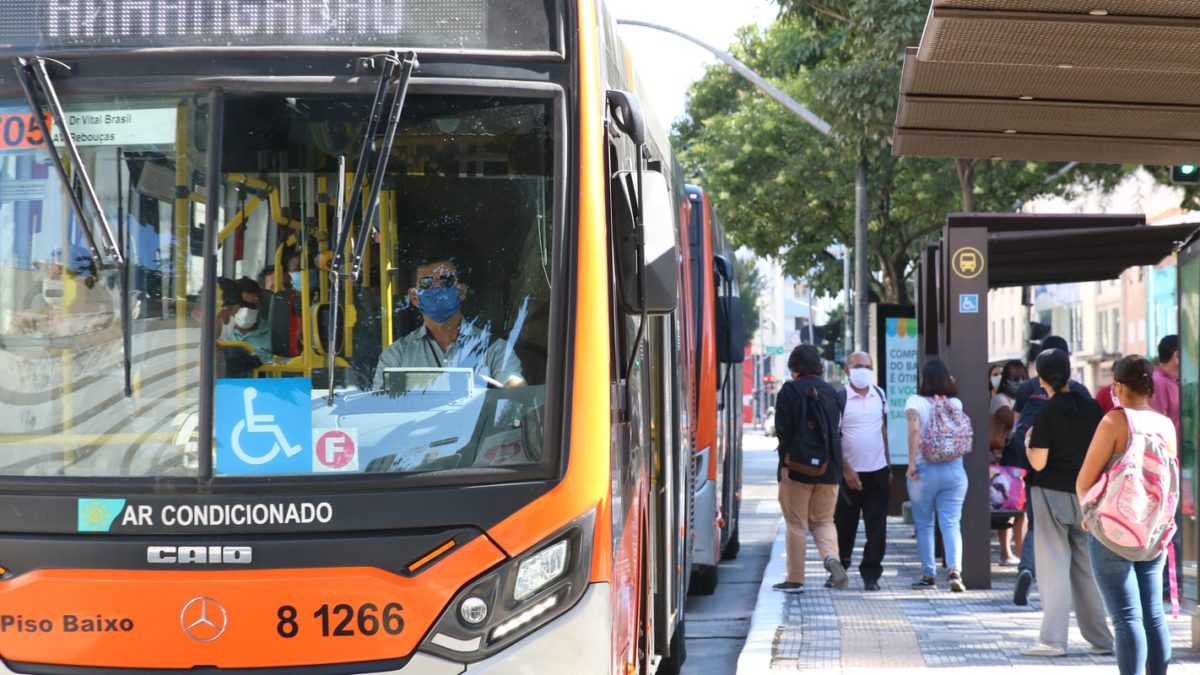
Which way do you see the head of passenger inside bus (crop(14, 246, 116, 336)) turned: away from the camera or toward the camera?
toward the camera

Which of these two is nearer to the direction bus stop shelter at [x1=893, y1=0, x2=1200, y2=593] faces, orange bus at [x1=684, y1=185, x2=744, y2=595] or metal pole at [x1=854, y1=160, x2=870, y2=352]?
the orange bus

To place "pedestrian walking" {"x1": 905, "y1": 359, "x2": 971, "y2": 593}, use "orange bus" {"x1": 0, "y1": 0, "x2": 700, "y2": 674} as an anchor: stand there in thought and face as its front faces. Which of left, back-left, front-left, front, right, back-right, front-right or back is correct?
back-left

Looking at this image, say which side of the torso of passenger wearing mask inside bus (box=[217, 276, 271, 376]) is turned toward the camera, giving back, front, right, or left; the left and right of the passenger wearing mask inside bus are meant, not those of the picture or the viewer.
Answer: front

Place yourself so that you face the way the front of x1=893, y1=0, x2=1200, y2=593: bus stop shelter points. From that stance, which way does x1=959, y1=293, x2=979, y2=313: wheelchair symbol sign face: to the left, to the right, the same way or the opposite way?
to the left

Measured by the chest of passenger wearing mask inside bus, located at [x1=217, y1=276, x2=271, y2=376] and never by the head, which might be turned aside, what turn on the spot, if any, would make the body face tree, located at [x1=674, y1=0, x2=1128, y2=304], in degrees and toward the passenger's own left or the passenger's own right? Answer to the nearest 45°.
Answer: approximately 135° to the passenger's own left

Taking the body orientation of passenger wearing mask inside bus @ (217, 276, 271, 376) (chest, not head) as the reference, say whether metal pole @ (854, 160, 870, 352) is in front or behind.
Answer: behind

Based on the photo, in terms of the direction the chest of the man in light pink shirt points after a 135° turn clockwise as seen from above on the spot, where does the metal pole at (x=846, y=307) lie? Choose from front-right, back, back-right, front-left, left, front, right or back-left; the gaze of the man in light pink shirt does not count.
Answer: front-right

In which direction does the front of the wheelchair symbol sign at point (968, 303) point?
toward the camera

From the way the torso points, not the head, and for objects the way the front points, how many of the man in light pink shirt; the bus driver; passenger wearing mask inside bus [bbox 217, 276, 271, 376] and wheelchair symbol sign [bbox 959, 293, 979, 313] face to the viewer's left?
0

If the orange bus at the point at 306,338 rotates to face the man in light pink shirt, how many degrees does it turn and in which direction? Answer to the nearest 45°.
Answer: approximately 135° to its left

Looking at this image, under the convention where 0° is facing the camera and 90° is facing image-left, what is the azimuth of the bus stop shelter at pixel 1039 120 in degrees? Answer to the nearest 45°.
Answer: approximately 90°

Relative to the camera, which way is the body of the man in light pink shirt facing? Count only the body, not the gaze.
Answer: toward the camera

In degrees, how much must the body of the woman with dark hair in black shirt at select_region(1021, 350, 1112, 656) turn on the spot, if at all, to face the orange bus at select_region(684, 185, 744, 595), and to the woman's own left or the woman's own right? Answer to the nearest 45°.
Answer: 0° — they already face it
